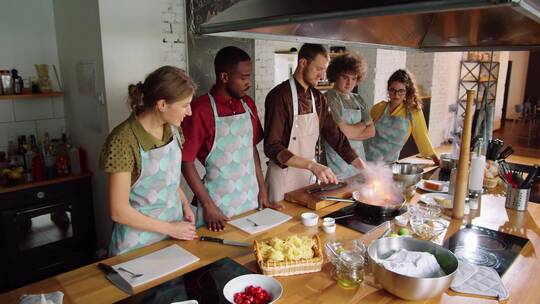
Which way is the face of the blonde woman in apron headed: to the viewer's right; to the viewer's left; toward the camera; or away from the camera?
to the viewer's right

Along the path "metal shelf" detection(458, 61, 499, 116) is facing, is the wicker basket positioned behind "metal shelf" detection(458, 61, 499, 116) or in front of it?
in front

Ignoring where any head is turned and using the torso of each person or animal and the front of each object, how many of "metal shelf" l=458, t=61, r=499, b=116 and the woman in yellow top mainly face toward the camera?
2

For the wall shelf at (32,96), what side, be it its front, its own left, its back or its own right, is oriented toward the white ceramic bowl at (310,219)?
front

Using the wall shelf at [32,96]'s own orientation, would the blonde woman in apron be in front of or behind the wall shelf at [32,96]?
in front

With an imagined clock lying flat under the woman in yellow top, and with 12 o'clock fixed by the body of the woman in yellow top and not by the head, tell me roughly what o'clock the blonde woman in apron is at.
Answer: The blonde woman in apron is roughly at 1 o'clock from the woman in yellow top.

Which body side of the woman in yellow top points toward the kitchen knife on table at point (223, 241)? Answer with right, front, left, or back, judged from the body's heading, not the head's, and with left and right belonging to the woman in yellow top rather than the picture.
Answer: front

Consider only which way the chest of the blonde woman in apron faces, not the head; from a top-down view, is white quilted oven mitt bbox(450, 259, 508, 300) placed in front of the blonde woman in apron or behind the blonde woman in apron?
in front

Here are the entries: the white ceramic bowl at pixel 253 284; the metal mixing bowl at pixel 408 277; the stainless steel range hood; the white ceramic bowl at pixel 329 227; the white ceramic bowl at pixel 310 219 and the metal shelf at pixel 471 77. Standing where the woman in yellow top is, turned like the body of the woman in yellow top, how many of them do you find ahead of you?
5

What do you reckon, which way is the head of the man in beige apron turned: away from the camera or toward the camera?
toward the camera

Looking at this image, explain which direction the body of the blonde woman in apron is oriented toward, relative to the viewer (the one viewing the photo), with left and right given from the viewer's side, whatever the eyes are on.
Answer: facing the viewer and to the right of the viewer

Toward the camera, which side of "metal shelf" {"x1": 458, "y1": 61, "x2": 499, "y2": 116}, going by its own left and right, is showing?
front

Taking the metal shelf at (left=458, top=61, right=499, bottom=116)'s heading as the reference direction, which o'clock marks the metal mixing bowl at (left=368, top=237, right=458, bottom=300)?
The metal mixing bowl is roughly at 12 o'clock from the metal shelf.

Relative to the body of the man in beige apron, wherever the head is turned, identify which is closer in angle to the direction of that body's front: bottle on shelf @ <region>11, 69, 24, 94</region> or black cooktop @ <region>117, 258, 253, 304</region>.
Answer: the black cooktop

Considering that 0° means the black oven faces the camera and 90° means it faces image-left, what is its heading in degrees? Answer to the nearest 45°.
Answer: approximately 315°

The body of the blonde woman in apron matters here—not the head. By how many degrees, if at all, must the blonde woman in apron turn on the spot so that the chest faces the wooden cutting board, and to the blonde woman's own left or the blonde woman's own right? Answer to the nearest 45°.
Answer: approximately 45° to the blonde woman's own left

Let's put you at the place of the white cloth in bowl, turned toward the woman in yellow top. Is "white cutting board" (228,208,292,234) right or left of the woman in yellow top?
left

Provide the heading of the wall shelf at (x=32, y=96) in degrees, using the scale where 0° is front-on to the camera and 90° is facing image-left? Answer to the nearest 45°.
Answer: approximately 315°

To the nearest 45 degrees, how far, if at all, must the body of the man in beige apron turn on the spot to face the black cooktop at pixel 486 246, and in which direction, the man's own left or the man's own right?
0° — they already face it

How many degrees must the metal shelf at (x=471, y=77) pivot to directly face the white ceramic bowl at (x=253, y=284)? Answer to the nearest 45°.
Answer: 0° — it already faces it

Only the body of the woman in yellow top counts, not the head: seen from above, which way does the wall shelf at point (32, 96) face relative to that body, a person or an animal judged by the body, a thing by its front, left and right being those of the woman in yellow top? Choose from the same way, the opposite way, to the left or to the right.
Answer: to the left
